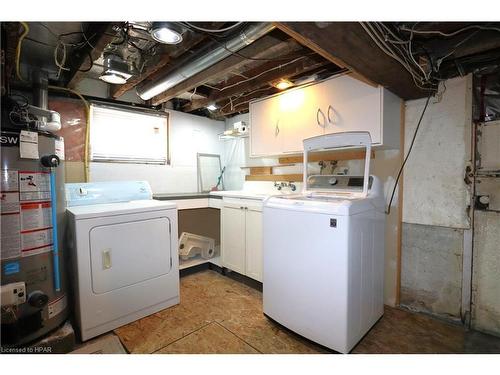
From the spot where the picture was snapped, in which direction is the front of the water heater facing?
facing the viewer

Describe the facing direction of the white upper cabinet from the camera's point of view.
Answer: facing the viewer and to the left of the viewer

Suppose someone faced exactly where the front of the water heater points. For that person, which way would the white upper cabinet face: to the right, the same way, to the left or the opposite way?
to the right

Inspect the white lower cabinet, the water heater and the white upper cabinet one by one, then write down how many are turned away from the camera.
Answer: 0

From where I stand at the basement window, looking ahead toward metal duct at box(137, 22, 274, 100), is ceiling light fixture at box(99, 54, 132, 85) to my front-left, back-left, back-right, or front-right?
front-right

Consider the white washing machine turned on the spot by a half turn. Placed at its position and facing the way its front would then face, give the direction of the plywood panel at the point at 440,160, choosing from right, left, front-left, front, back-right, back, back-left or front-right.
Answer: front

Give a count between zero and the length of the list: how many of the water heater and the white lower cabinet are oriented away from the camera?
0

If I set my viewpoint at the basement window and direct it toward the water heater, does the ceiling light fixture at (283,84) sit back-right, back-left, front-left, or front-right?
front-left

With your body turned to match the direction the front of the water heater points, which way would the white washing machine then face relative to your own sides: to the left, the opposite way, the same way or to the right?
to the right

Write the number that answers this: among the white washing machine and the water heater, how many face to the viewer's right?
0

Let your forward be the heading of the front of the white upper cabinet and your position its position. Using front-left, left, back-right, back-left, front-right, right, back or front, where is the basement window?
front-right
